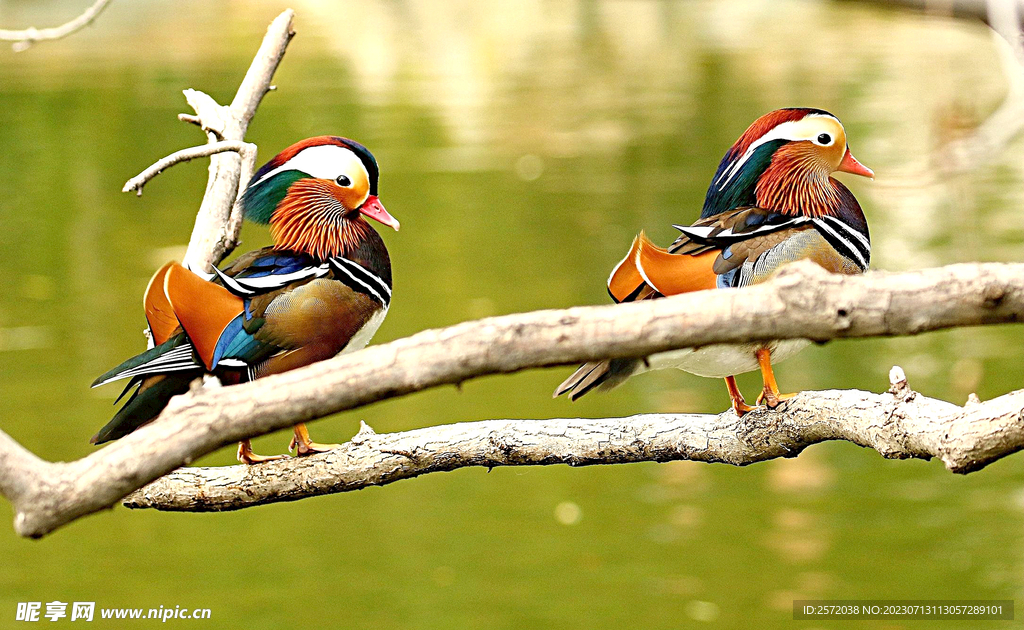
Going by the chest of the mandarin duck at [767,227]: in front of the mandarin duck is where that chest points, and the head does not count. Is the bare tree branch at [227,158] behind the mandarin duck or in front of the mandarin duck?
behind

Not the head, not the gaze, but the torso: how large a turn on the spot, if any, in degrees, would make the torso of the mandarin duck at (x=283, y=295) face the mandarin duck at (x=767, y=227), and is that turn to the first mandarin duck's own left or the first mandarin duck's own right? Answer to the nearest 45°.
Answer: approximately 45° to the first mandarin duck's own right

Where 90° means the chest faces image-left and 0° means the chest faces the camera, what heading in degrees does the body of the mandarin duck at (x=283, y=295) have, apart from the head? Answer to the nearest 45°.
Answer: approximately 270°

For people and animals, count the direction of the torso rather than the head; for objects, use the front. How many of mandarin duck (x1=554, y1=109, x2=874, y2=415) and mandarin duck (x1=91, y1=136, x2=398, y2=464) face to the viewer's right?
2

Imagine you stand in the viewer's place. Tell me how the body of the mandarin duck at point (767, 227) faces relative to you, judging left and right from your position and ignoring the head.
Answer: facing to the right of the viewer

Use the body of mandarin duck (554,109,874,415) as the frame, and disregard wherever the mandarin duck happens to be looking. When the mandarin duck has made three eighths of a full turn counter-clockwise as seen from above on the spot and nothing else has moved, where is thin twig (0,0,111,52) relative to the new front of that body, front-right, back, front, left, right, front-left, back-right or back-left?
front-left
